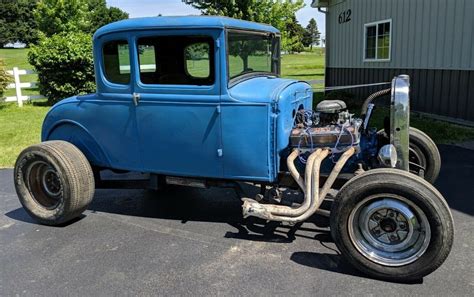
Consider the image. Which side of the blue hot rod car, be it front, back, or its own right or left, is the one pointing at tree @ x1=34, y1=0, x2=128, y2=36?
back

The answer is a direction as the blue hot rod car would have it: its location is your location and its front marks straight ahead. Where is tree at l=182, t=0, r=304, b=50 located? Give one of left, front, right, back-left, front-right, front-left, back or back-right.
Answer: back-left

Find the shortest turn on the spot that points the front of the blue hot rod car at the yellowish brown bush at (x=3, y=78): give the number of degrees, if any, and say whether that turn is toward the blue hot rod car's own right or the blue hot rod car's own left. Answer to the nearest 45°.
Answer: approximately 180°

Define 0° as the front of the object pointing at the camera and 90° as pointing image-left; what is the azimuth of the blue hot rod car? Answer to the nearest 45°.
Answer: approximately 315°

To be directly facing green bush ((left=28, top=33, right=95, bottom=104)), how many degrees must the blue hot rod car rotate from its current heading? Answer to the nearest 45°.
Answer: approximately 180°

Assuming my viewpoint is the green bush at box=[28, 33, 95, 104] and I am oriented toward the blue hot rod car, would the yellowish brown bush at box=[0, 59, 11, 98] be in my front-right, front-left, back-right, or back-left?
back-right
